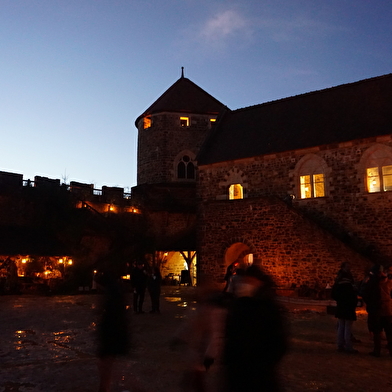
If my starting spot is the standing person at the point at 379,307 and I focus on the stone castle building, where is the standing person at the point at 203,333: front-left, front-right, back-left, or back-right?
back-left

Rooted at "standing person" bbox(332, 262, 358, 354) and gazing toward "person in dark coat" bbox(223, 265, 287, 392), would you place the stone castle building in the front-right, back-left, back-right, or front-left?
back-right
